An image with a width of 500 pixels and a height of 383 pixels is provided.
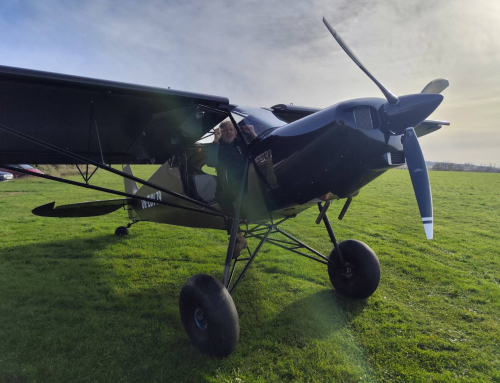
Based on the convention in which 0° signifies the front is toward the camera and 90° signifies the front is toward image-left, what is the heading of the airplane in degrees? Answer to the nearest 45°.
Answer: approximately 315°
